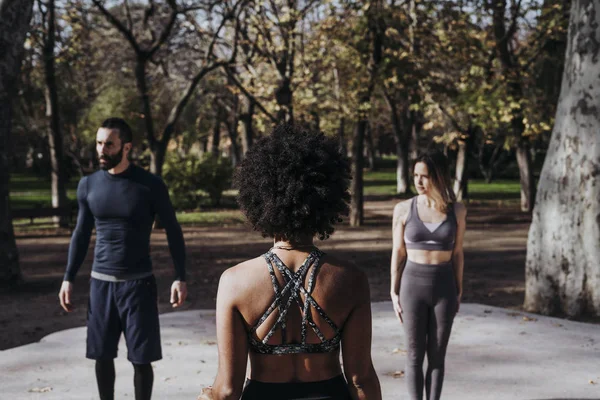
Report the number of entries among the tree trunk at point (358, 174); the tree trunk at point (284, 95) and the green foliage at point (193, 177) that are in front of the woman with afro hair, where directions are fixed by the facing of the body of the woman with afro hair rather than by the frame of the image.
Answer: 3

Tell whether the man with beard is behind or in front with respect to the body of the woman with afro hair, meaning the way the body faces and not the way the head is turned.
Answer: in front

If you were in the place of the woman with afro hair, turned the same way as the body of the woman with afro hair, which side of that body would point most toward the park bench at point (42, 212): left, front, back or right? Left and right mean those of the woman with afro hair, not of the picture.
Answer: front

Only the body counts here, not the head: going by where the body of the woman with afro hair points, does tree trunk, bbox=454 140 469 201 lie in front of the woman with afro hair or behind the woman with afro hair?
in front

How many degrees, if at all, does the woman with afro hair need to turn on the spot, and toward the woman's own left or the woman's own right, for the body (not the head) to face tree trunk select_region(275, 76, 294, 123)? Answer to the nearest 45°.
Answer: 0° — they already face it

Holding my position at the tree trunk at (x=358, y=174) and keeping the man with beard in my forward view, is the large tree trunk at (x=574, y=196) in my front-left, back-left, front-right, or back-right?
front-left

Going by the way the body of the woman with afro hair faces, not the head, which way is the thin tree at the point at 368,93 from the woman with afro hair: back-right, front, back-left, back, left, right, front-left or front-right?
front

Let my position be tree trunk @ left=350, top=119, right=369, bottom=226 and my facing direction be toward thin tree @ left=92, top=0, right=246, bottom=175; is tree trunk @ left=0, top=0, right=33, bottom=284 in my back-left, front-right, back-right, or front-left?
front-left

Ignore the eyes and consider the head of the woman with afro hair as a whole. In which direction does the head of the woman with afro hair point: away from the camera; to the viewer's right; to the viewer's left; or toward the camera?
away from the camera

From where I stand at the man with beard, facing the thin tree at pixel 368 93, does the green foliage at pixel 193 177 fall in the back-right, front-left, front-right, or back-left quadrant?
front-left

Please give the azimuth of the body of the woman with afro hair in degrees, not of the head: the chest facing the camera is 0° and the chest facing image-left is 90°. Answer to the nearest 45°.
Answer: approximately 180°

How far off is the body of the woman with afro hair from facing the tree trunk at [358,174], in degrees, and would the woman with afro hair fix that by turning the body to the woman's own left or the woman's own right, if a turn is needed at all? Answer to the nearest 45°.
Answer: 0° — they already face it

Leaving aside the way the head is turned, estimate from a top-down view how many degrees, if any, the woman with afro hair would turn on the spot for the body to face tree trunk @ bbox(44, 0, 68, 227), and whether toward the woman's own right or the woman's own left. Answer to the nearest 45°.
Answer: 0° — they already face it

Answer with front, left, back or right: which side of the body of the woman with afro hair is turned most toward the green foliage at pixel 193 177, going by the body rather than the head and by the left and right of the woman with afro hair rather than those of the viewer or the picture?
front
